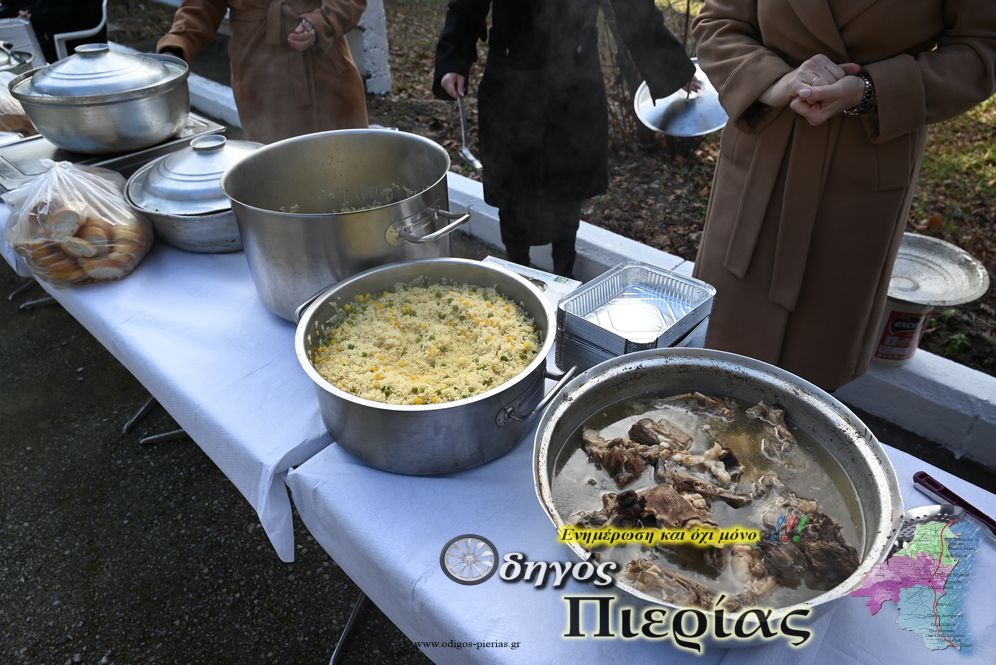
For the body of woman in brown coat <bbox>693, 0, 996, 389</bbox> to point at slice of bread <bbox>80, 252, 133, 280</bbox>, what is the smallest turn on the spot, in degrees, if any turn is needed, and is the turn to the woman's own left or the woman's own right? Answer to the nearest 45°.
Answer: approximately 45° to the woman's own right

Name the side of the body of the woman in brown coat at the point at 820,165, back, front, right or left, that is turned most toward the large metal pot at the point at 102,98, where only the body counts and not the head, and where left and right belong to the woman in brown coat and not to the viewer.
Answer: right

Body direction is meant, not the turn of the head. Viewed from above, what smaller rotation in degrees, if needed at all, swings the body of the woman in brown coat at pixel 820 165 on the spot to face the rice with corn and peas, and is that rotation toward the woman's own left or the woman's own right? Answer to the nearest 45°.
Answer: approximately 45° to the woman's own right

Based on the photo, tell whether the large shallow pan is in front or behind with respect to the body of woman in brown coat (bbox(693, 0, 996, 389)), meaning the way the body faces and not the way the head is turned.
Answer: in front

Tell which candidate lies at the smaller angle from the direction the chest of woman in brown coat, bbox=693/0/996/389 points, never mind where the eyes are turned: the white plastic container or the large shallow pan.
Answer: the large shallow pan

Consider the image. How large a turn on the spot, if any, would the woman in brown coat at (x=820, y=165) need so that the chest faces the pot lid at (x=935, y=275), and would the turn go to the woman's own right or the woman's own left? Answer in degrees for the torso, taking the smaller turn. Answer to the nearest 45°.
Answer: approximately 135° to the woman's own left

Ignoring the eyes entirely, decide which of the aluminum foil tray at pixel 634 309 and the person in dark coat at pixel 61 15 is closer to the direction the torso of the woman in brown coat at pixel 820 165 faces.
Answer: the aluminum foil tray

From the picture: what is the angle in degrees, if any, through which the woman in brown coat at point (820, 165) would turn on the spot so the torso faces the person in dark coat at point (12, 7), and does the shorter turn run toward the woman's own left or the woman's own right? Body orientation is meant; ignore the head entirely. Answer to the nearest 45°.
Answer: approximately 90° to the woman's own right

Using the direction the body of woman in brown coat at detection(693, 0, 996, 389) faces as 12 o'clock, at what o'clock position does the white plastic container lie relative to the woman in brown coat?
The white plastic container is roughly at 7 o'clock from the woman in brown coat.

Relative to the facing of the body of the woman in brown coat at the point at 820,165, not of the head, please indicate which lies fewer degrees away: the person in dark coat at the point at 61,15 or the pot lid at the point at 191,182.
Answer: the pot lid

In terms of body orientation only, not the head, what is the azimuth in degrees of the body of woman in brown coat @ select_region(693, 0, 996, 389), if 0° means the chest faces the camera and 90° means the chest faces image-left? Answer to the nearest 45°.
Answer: approximately 0°

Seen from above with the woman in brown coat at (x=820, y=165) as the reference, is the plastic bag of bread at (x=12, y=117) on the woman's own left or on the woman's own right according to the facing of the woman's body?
on the woman's own right

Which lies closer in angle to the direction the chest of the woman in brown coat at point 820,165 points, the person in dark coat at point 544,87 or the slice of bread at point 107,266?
the slice of bread

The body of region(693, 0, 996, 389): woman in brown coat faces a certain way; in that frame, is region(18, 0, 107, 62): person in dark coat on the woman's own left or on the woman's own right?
on the woman's own right
